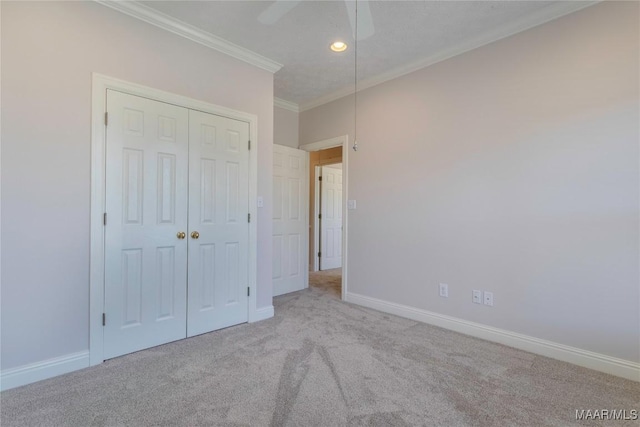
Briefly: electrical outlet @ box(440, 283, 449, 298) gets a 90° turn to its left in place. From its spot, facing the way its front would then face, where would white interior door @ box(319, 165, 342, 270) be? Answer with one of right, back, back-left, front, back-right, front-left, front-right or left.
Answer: back-left

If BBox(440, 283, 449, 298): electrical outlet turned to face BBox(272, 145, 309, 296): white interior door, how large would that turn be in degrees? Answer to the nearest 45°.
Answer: approximately 90° to its right

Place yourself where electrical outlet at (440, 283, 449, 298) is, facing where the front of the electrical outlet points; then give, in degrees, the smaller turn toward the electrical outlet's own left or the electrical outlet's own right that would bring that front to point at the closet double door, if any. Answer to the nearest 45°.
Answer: approximately 45° to the electrical outlet's own right
